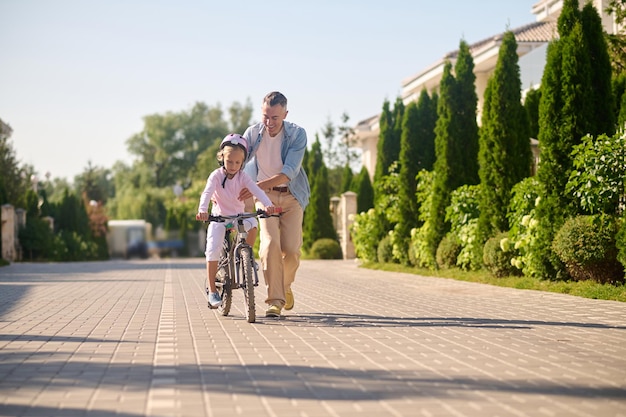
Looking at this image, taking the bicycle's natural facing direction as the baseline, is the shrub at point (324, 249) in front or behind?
behind

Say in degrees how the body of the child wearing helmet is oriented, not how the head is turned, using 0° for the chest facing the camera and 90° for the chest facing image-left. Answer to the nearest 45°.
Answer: approximately 0°

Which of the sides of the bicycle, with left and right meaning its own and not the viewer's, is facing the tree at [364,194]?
back

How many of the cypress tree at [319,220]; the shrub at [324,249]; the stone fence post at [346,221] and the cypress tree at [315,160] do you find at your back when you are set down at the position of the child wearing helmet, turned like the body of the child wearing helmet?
4

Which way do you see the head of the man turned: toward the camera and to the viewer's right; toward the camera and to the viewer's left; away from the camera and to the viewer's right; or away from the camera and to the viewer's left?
toward the camera and to the viewer's left

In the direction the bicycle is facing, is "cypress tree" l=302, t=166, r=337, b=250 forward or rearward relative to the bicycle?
rearward
